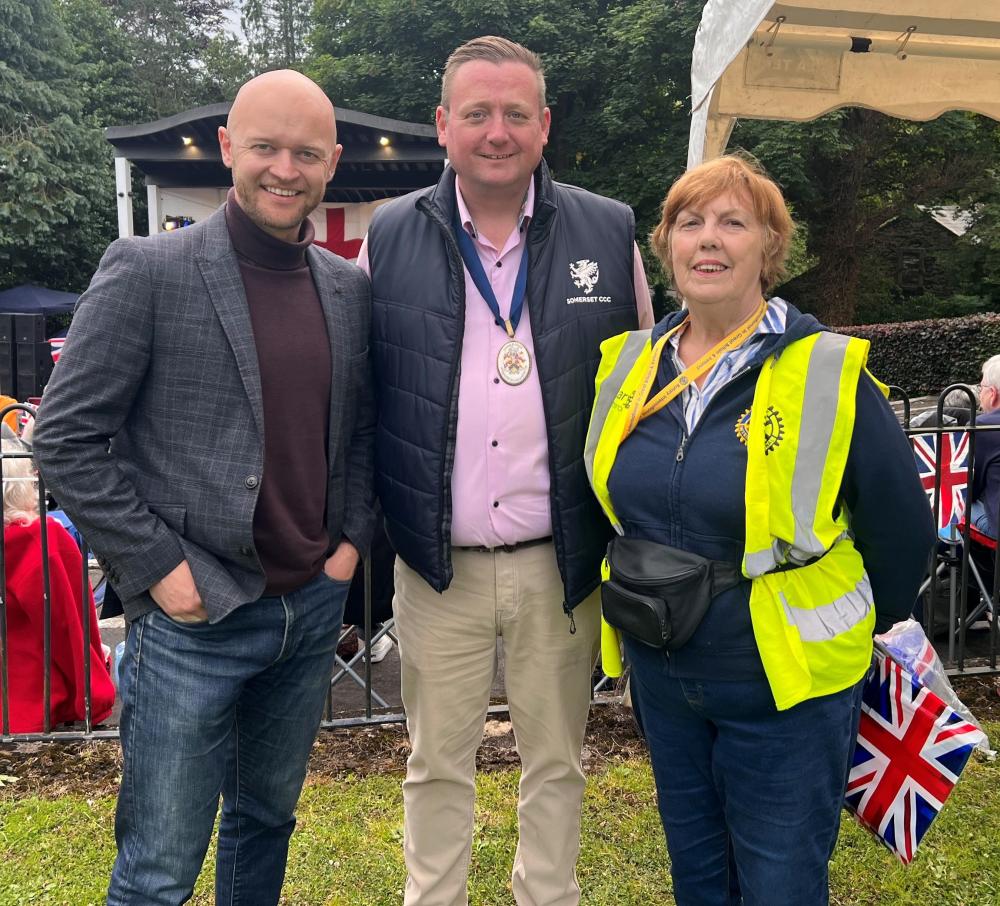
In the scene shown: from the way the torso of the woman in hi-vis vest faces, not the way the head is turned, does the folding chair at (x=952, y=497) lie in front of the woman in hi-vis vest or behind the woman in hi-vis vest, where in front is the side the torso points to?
behind

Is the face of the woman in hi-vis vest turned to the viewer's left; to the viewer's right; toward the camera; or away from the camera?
toward the camera

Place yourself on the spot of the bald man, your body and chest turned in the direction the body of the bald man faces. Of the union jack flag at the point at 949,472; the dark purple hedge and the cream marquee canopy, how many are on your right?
0

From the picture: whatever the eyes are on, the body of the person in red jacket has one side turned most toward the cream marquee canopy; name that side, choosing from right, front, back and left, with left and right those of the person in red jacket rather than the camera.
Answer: right

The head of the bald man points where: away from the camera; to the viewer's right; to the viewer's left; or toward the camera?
toward the camera

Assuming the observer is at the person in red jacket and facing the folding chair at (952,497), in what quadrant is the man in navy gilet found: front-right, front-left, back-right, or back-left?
front-right

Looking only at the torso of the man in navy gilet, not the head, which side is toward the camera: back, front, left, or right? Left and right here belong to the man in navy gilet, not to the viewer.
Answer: front

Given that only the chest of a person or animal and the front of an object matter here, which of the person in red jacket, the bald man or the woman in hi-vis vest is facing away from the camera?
the person in red jacket

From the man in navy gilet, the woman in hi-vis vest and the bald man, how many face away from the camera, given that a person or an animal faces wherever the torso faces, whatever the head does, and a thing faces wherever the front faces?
0

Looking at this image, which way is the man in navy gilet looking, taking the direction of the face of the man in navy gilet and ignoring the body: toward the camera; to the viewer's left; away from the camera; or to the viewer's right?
toward the camera

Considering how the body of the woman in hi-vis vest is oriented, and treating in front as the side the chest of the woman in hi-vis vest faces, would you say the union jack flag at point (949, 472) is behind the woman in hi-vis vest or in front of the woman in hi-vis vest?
behind

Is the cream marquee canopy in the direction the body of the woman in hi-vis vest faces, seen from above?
no

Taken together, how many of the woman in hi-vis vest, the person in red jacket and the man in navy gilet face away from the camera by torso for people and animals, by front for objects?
1

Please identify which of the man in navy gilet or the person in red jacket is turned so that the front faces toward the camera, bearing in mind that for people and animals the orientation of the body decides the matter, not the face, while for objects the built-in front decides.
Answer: the man in navy gilet

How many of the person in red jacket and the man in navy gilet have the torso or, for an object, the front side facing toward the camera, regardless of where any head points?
1

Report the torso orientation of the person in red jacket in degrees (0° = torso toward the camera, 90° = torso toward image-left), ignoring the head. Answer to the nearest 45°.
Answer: approximately 180°
